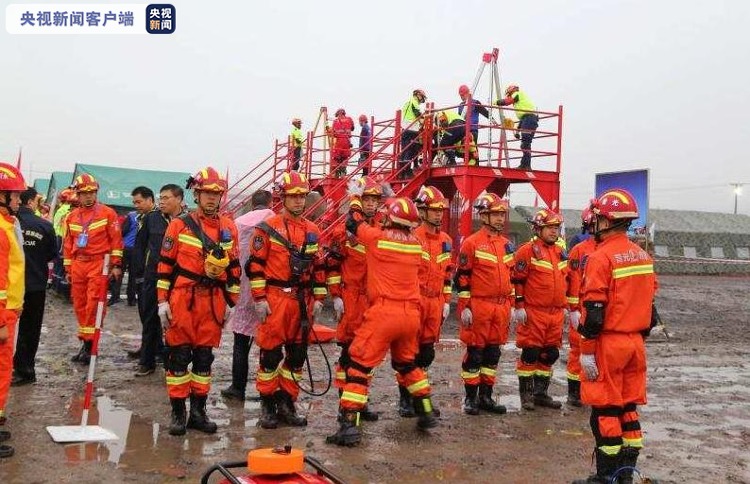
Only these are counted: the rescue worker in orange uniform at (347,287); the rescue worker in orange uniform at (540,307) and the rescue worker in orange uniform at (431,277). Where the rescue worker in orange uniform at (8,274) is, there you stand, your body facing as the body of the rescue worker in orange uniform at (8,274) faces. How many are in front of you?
3

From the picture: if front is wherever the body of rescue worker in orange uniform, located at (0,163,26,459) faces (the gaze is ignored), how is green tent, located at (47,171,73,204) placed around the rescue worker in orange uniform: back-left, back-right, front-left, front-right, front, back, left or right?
left

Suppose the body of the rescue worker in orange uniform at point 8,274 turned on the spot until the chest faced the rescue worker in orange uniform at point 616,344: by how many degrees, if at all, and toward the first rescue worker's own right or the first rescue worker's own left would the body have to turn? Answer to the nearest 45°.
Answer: approximately 45° to the first rescue worker's own right

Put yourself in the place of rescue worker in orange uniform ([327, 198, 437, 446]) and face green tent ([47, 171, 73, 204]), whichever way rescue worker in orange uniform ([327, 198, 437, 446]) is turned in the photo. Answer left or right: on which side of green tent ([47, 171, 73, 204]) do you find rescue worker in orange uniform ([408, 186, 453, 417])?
right

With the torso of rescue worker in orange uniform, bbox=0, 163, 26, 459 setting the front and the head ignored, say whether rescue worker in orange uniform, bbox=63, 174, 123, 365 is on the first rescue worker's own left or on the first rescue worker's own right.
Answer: on the first rescue worker's own left

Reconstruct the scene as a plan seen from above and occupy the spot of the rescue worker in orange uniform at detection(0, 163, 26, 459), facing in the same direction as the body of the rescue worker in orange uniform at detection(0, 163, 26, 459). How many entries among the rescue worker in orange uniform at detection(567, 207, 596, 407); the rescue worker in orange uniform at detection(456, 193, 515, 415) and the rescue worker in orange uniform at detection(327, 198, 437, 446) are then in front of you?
3

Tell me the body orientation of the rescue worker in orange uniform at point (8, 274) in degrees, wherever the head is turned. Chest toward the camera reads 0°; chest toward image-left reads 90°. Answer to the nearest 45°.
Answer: approximately 270°

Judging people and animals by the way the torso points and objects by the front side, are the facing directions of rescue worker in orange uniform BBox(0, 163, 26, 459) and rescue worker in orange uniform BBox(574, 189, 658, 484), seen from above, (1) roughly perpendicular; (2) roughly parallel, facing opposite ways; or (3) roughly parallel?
roughly perpendicular

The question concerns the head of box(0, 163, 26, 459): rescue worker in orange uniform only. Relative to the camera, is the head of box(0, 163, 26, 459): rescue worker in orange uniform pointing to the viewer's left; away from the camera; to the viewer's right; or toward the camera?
to the viewer's right

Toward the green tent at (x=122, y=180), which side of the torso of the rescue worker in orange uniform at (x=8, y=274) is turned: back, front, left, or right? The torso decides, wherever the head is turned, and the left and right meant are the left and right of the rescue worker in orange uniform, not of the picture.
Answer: left
